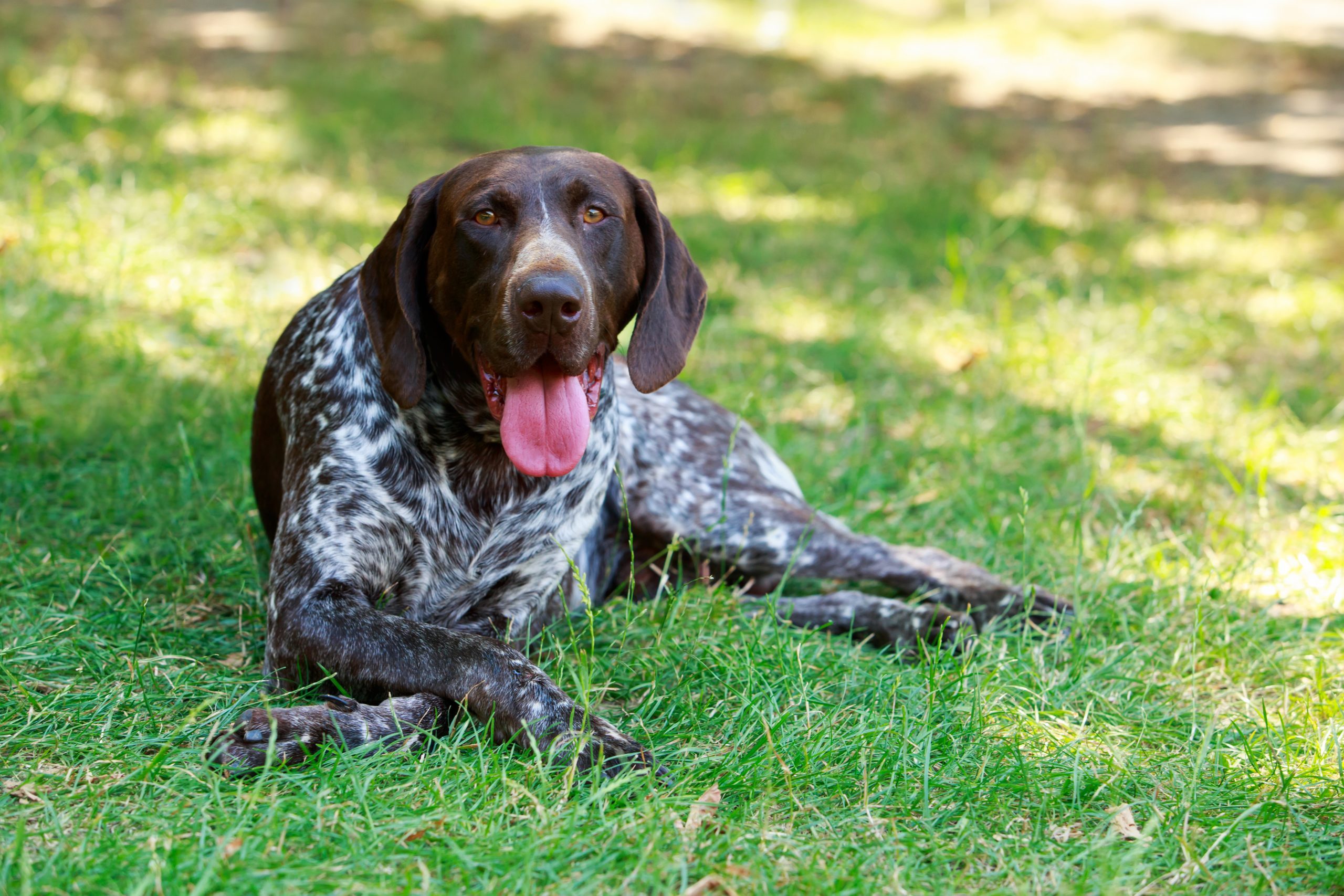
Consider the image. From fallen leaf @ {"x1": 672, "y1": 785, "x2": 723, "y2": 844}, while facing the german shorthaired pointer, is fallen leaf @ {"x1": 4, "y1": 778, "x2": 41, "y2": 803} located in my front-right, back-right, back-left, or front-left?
front-left

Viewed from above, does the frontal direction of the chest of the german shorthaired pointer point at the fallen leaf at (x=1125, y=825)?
no

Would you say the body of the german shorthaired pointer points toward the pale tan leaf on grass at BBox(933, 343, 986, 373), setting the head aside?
no

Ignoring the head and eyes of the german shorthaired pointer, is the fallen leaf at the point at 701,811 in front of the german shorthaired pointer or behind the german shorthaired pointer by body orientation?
in front

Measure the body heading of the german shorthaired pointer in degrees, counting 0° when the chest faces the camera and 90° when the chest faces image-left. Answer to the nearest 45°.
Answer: approximately 0°

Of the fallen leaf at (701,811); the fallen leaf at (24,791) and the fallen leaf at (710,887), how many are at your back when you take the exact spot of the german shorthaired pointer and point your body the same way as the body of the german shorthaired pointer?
0

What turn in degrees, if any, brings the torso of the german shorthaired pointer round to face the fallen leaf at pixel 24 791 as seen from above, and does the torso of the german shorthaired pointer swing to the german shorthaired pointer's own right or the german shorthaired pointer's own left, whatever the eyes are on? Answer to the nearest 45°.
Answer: approximately 45° to the german shorthaired pointer's own right

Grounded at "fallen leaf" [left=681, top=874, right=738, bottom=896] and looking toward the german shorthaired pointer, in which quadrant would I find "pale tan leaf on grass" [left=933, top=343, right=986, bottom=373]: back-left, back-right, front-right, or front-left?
front-right

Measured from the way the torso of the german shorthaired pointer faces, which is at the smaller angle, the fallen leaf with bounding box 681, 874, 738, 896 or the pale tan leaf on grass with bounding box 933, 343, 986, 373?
the fallen leaf
